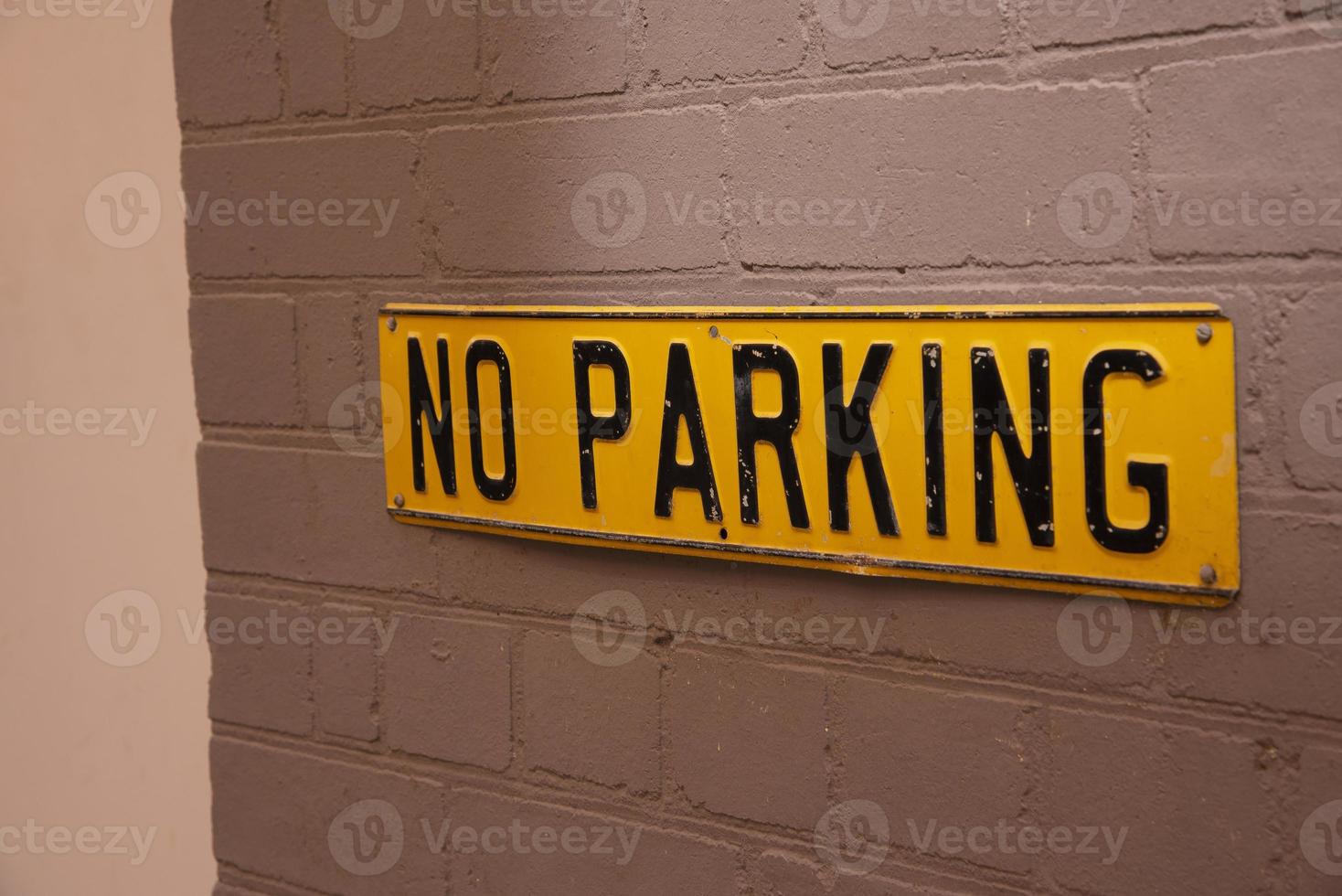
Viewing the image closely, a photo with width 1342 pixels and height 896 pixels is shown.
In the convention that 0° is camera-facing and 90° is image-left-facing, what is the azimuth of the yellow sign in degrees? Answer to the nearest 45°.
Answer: approximately 45°
